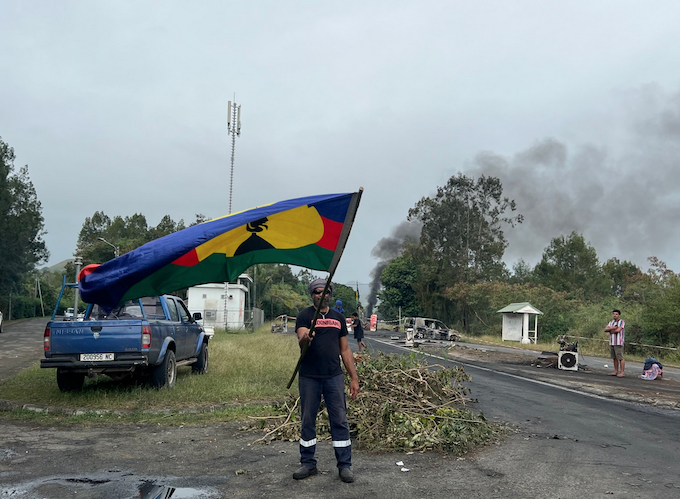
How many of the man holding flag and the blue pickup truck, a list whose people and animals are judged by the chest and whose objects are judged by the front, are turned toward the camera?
1

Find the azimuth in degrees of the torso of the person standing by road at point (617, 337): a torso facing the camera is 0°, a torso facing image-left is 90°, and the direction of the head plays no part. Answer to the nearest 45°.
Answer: approximately 45°

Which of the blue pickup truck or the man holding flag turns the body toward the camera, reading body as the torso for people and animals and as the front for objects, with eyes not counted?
the man holding flag

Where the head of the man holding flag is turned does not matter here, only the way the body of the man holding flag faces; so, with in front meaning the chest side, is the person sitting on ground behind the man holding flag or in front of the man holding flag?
behind

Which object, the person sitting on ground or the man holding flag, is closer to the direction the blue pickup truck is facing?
the person sitting on ground

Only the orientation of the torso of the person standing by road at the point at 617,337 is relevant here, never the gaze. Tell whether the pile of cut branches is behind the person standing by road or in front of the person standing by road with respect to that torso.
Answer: in front

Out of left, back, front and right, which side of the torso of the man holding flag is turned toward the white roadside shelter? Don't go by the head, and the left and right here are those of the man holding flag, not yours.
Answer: back

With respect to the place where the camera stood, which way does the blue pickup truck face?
facing away from the viewer and to the right of the viewer

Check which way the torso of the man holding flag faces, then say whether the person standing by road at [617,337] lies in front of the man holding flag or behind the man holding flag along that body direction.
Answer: behind

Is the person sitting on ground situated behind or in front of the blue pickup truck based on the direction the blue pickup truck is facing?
in front

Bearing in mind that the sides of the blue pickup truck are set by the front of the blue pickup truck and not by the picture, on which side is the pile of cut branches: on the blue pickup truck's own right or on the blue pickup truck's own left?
on the blue pickup truck's own right

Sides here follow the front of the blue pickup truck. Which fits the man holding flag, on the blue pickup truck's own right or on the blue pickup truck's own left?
on the blue pickup truck's own right

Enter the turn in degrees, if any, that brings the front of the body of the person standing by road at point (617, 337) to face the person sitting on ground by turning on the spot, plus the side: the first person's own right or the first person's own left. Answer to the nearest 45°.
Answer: approximately 135° to the first person's own left

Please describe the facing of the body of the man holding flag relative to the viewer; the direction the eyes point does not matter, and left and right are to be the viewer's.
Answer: facing the viewer

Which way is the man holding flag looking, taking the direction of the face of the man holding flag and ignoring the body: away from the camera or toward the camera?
toward the camera
